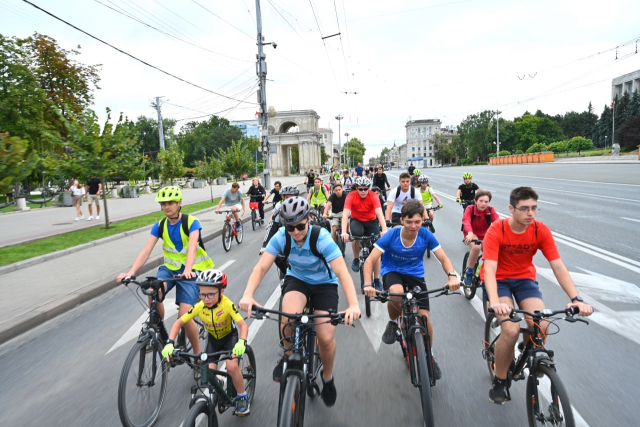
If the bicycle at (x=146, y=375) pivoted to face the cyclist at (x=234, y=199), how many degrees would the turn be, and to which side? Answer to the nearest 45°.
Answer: approximately 135° to its right

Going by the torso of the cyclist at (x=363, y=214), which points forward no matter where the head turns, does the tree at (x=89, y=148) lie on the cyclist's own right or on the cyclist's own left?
on the cyclist's own right

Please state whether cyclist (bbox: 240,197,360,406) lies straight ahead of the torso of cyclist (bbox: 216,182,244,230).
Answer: yes

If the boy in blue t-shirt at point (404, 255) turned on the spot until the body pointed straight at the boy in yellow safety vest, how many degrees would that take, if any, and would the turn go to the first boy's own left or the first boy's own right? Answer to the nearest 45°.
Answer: approximately 90° to the first boy's own right

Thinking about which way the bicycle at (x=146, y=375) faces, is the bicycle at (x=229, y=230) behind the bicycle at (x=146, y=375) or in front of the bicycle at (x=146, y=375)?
behind

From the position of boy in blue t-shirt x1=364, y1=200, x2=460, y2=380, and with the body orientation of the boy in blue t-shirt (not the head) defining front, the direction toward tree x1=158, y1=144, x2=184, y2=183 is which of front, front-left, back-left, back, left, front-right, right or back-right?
back-right
